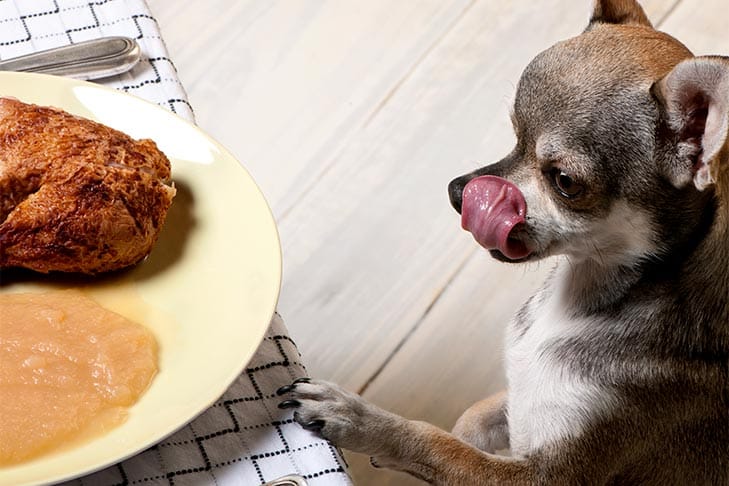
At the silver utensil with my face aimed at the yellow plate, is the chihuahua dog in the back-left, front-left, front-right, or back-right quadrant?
front-left

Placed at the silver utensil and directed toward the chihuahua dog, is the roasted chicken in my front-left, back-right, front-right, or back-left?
front-right

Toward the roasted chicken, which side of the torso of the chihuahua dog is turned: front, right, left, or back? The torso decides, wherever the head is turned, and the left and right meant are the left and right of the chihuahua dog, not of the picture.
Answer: front

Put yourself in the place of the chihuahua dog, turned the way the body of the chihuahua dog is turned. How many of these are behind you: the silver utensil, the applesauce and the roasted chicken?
0

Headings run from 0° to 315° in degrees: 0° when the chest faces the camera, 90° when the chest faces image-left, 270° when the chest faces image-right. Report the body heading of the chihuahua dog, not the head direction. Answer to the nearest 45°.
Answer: approximately 90°
